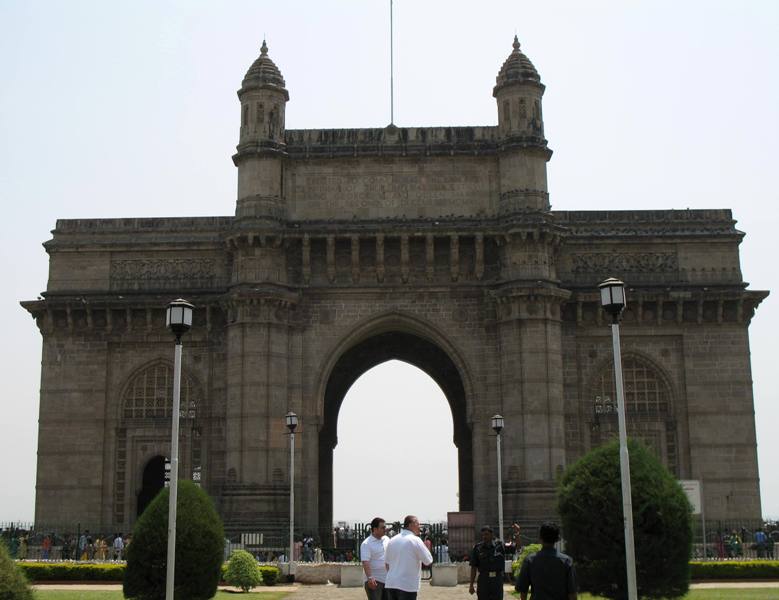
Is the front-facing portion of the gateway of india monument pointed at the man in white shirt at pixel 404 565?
yes

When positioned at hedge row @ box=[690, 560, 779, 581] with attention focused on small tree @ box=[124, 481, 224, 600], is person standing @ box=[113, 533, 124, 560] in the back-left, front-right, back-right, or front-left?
front-right

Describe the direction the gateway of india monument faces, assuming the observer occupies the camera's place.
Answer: facing the viewer

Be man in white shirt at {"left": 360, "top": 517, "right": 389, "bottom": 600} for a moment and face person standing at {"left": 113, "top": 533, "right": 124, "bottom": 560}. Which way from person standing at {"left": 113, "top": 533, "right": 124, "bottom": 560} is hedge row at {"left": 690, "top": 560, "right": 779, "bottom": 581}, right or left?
right

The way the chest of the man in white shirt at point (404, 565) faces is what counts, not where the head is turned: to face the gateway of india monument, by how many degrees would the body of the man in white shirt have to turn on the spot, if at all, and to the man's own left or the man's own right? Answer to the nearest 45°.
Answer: approximately 45° to the man's own left

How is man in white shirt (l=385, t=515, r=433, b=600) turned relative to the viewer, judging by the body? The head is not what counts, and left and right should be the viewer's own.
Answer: facing away from the viewer and to the right of the viewer

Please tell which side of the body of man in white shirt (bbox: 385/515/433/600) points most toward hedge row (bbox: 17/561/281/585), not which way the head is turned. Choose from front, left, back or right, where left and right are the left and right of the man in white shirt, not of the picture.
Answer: left

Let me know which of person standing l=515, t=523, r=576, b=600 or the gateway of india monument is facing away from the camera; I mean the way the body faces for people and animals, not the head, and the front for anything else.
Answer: the person standing

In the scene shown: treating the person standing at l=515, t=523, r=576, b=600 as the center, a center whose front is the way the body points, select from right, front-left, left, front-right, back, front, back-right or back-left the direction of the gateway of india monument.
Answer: front

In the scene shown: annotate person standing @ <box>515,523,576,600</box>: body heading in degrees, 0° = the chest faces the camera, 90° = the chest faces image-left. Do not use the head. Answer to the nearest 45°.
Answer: approximately 180°

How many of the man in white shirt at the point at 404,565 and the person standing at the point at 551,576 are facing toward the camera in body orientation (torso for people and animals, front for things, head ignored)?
0

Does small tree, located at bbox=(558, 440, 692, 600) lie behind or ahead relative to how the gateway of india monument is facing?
ahead

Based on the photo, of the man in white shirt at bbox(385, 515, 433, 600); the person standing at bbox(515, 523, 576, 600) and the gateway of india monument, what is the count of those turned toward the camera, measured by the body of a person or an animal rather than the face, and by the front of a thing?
1

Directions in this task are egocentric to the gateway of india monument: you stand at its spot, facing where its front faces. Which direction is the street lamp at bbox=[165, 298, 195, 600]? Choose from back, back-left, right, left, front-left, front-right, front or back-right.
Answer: front

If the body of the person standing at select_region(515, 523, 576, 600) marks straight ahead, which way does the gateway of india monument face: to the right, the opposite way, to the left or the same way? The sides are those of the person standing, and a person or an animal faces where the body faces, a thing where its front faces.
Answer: the opposite way
